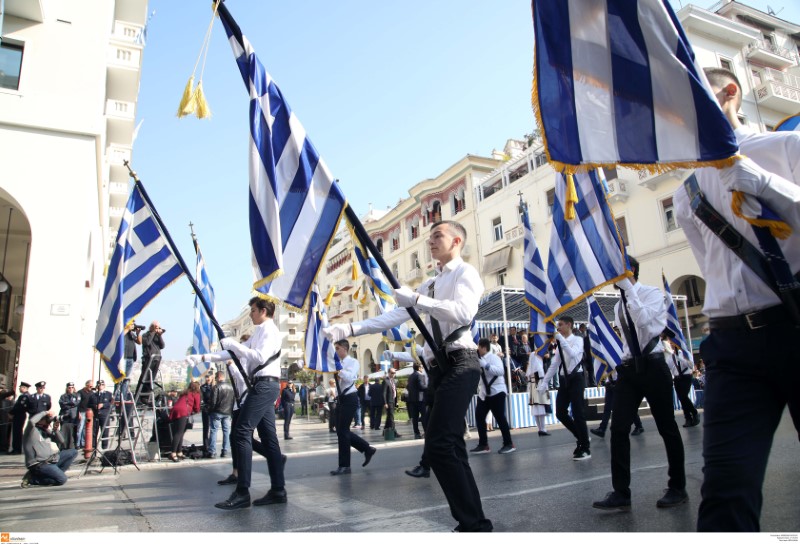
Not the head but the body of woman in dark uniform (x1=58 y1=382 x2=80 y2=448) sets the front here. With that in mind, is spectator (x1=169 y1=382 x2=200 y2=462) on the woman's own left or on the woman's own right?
on the woman's own left

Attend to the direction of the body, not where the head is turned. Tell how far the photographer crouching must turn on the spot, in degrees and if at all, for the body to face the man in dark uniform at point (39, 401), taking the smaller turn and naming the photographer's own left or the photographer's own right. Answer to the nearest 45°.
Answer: approximately 90° to the photographer's own left

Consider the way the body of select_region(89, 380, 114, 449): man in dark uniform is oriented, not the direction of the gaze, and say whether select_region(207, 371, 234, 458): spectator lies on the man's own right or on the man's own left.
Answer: on the man's own left

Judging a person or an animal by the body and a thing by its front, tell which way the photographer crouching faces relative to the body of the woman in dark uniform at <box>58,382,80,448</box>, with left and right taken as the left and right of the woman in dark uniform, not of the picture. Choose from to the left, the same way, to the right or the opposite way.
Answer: to the left

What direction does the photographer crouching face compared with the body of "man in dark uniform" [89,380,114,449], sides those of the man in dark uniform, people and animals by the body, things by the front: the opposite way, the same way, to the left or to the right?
to the left

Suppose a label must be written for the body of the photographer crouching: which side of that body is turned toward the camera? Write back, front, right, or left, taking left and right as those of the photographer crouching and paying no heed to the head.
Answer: right

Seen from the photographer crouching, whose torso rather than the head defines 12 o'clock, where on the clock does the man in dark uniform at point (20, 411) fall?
The man in dark uniform is roughly at 9 o'clock from the photographer crouching.

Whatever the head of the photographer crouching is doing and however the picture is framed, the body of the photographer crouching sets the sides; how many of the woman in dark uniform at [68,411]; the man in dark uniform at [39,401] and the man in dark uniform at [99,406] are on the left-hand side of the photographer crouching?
3

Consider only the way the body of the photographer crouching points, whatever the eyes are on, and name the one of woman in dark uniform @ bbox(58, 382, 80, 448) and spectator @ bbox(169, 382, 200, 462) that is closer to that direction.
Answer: the spectator

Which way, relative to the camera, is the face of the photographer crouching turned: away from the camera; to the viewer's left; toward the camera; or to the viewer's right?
to the viewer's right
